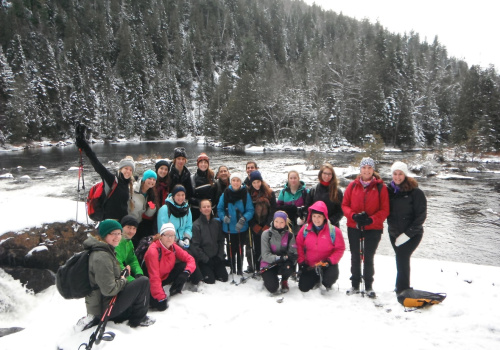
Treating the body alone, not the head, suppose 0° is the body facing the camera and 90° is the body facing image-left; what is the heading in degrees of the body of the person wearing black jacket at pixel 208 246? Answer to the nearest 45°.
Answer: approximately 0°

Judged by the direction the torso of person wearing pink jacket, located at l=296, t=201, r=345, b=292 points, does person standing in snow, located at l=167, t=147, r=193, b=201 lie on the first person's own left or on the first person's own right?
on the first person's own right

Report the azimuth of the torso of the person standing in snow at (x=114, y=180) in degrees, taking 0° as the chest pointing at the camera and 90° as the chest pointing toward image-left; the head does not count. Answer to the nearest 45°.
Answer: approximately 315°

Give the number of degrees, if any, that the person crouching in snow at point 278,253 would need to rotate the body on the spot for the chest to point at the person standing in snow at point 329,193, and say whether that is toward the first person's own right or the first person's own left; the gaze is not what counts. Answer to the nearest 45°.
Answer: approximately 135° to the first person's own left

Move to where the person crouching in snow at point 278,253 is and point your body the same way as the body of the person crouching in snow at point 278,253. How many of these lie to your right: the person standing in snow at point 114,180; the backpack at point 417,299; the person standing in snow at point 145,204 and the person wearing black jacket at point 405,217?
2

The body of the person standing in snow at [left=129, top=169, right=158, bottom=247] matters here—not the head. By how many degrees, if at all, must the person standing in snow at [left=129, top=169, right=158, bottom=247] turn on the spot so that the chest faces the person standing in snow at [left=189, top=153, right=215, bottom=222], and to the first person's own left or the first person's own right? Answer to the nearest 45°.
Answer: approximately 90° to the first person's own left

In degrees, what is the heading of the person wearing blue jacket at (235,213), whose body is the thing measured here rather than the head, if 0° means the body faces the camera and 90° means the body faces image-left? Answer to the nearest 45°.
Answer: approximately 0°

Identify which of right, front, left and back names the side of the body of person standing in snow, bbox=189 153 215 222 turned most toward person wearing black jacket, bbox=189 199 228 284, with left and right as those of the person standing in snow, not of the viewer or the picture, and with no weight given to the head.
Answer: front
